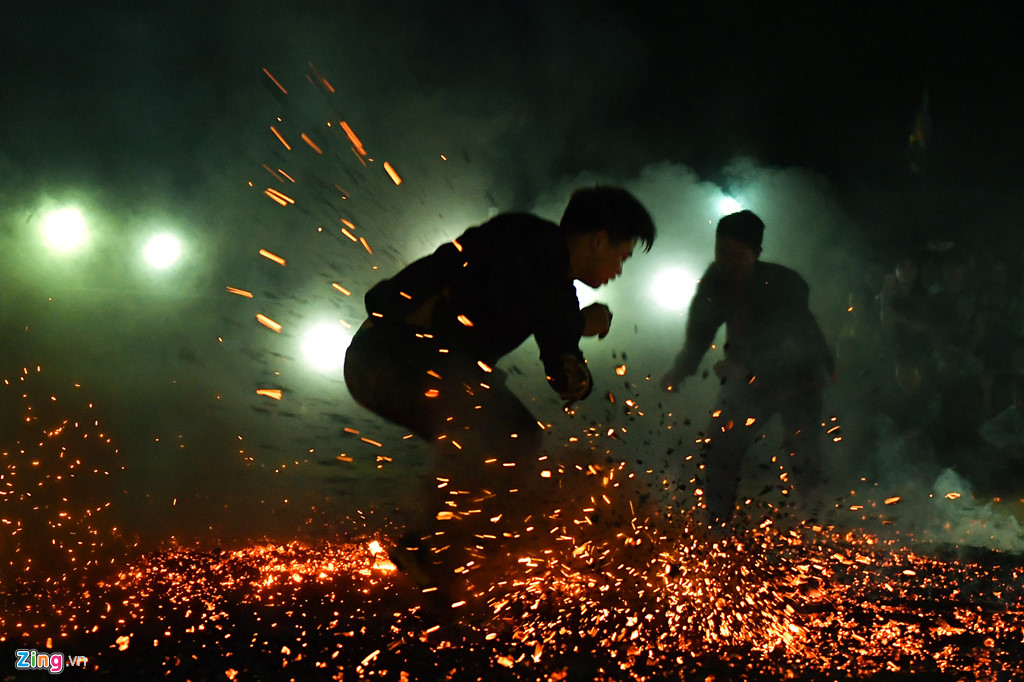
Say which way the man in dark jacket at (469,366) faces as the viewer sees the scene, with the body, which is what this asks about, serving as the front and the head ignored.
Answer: to the viewer's right

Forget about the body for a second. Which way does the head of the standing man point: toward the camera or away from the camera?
toward the camera

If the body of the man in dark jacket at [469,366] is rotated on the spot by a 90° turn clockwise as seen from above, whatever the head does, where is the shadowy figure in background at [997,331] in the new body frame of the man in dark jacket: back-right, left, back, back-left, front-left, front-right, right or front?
back-left

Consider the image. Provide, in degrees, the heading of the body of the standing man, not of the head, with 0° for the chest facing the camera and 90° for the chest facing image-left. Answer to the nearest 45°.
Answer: approximately 45°

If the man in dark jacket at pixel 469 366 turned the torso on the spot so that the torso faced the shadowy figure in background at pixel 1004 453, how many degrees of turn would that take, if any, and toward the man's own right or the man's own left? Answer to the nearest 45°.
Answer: approximately 45° to the man's own left

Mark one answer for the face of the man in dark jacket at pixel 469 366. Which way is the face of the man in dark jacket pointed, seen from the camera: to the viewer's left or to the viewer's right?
to the viewer's right

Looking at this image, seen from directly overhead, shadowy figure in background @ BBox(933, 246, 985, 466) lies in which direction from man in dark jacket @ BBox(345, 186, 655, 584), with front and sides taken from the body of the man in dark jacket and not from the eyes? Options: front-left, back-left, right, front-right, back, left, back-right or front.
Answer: front-left
